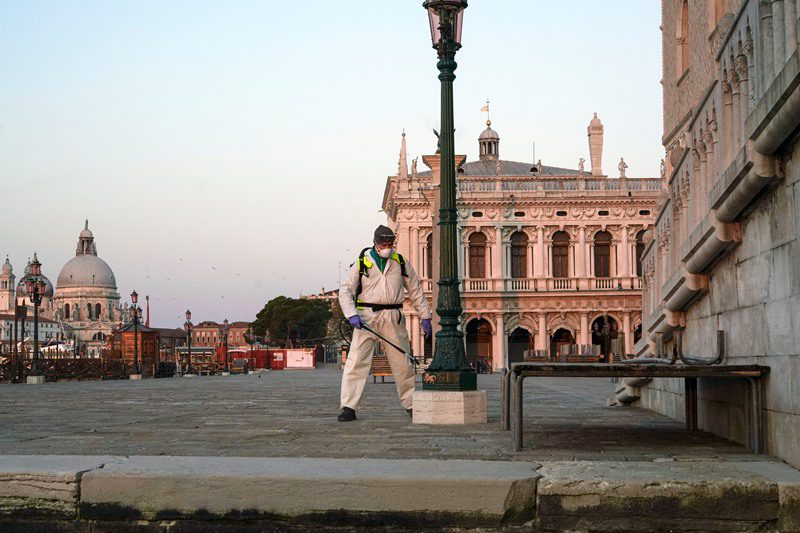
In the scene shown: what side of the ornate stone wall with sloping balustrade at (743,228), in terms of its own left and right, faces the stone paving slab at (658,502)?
left

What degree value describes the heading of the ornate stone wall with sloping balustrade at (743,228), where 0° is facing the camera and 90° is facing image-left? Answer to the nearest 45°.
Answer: approximately 90°

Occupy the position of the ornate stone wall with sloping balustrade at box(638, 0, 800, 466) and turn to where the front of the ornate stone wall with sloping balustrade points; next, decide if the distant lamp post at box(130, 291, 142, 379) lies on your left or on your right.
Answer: on your right

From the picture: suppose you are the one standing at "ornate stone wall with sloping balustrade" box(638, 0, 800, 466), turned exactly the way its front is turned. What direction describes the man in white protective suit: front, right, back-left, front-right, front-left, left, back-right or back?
front-right
